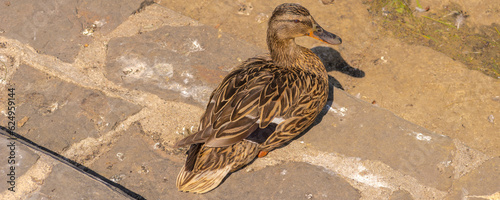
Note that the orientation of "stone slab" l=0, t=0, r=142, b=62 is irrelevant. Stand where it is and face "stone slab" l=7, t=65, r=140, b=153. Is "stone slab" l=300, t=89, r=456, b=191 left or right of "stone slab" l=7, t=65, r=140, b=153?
left

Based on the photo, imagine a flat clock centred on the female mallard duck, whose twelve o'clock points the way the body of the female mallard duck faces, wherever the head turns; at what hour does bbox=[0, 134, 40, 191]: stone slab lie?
The stone slab is roughly at 7 o'clock from the female mallard duck.

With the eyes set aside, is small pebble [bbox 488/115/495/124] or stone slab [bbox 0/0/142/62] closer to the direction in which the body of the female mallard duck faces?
the small pebble

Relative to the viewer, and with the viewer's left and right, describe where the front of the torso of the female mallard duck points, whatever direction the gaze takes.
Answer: facing away from the viewer and to the right of the viewer

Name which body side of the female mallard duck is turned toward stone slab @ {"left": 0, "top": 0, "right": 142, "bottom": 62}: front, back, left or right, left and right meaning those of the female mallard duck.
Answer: left

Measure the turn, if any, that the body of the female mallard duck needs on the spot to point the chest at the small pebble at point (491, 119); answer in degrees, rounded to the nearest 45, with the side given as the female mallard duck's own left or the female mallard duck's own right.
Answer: approximately 45° to the female mallard duck's own right

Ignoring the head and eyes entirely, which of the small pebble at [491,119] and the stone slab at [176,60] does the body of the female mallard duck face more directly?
the small pebble
